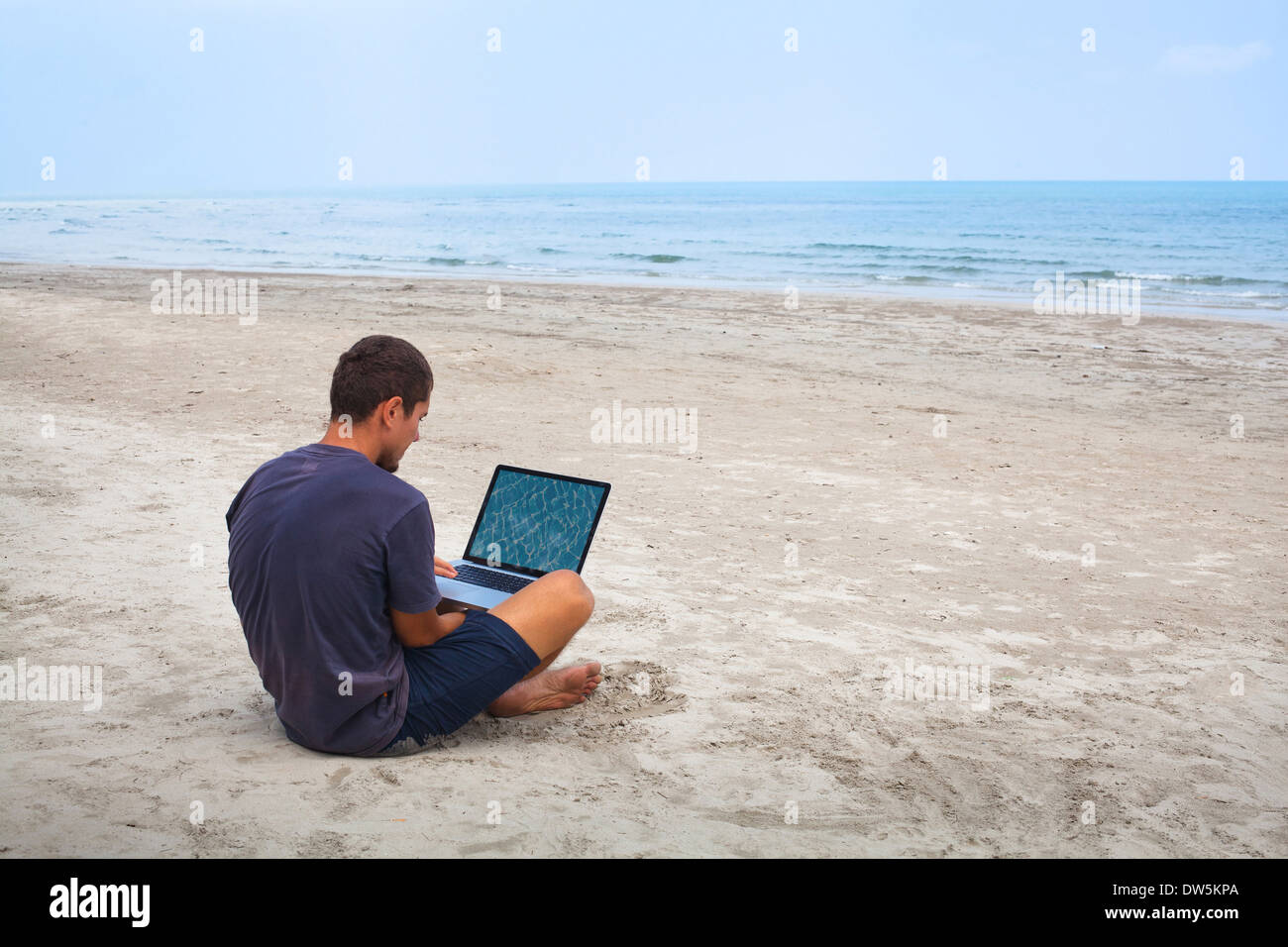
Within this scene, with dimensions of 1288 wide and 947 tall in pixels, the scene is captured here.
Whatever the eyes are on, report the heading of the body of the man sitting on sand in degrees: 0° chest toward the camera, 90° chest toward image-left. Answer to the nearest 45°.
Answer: approximately 225°

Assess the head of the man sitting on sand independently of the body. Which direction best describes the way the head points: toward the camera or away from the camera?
away from the camera
